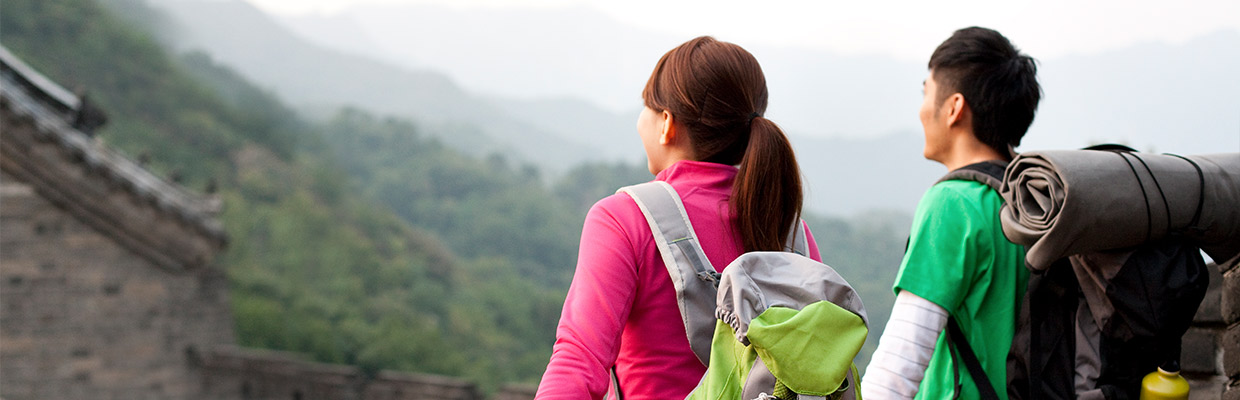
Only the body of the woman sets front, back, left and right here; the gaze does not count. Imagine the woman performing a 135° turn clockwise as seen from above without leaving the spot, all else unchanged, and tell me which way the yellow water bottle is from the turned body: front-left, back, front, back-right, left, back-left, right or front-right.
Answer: front

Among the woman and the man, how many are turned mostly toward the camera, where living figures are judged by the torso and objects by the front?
0

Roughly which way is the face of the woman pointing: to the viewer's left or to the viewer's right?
to the viewer's left

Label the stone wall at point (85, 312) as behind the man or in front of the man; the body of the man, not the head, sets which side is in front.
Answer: in front

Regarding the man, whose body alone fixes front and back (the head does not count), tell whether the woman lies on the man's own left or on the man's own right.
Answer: on the man's own left

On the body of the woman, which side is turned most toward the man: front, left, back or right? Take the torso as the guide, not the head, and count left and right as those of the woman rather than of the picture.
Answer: right

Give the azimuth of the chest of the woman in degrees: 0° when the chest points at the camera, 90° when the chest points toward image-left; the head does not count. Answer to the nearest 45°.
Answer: approximately 135°

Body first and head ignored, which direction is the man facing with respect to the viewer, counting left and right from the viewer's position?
facing away from the viewer and to the left of the viewer

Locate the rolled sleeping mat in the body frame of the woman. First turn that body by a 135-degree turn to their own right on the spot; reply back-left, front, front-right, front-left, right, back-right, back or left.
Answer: front

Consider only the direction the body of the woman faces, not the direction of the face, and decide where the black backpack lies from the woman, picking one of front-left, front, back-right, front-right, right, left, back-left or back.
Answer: back-right
